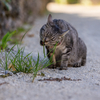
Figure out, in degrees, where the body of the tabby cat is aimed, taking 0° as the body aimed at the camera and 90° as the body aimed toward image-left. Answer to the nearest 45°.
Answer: approximately 45°
